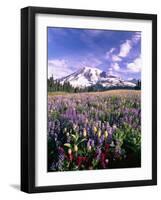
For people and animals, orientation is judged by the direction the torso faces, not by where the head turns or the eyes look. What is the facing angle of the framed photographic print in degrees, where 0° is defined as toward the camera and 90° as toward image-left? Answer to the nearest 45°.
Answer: approximately 315°
